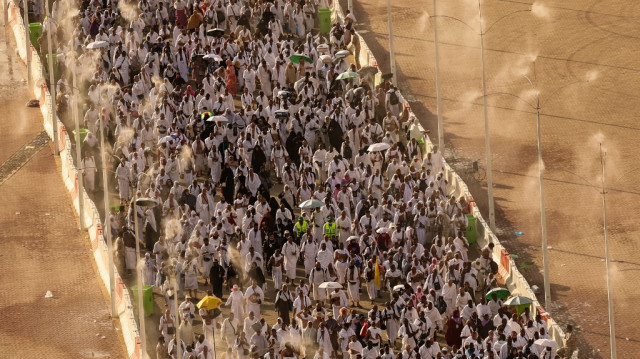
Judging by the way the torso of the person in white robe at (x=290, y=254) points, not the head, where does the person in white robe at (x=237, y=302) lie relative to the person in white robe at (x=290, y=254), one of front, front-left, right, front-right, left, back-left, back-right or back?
front-right

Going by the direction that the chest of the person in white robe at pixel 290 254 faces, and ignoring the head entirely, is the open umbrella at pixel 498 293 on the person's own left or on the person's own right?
on the person's own left

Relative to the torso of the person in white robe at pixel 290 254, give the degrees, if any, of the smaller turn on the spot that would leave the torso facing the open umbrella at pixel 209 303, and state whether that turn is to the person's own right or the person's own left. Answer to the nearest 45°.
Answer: approximately 45° to the person's own right

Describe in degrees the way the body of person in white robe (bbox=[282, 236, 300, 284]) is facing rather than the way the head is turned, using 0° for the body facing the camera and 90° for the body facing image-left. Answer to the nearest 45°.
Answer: approximately 0°
